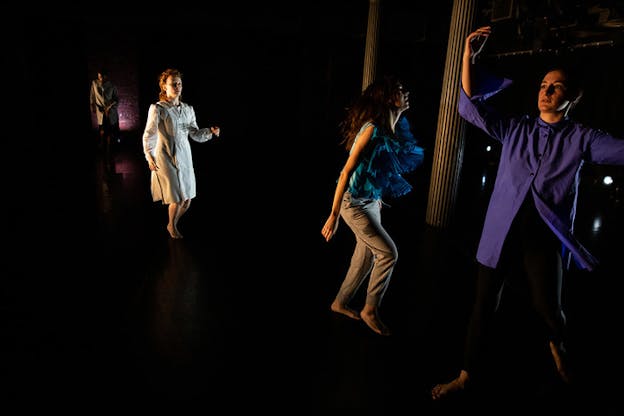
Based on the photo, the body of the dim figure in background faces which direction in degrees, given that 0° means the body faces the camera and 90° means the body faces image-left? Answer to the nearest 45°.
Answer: approximately 0°

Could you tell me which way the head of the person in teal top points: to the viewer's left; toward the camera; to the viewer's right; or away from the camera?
to the viewer's right

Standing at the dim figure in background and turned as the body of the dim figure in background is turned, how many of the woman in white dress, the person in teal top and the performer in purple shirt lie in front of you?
3

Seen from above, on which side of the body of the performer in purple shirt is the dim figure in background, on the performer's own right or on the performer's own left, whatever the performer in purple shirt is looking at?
on the performer's own right

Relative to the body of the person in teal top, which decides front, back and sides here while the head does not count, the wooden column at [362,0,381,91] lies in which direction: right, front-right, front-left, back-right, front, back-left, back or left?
left

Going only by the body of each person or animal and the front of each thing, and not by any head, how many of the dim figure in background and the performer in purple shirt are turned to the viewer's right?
0

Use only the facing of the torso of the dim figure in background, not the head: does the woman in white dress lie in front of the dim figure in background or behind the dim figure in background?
in front

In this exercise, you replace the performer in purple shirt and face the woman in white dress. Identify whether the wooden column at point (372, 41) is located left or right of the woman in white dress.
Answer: right

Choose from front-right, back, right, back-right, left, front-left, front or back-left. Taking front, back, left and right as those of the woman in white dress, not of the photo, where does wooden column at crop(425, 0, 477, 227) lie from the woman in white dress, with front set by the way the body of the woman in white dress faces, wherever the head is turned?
front-left

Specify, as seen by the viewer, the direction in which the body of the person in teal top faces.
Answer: to the viewer's right

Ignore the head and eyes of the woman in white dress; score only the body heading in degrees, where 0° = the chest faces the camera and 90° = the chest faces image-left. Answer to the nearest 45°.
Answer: approximately 315°

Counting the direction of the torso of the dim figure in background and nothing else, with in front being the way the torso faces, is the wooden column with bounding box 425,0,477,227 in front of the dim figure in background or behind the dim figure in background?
in front

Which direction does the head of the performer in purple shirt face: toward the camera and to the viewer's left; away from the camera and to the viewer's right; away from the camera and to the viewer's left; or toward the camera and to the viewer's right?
toward the camera and to the viewer's left

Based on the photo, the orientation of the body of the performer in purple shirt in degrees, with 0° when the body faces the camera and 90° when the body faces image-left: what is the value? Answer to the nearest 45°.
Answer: approximately 0°

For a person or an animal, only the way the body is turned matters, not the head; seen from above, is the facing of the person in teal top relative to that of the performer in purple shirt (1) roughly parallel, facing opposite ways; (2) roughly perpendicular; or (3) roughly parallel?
roughly perpendicular

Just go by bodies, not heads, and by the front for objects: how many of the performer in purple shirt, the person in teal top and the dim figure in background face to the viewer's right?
1

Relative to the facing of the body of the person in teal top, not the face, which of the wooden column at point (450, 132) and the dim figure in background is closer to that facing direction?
the wooden column

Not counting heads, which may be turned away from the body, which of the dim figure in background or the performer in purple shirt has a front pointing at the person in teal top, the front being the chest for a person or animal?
the dim figure in background

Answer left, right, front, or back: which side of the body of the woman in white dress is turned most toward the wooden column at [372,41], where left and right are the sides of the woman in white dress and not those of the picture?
left
